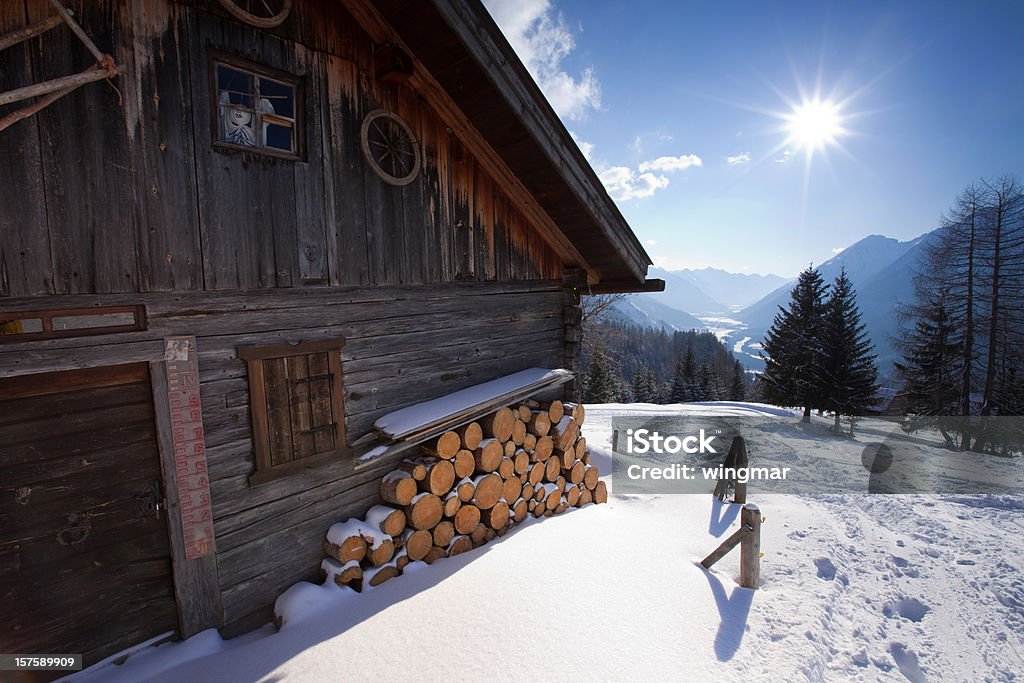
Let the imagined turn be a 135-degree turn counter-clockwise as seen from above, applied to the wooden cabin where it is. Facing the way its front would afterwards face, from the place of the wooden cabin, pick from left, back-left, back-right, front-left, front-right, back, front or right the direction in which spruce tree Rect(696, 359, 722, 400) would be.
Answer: front-right

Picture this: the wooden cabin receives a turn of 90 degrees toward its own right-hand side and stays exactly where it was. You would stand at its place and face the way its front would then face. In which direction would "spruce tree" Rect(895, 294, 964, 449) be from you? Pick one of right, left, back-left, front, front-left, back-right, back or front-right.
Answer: back-left

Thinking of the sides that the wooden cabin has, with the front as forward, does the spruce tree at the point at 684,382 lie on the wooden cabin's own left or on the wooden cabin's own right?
on the wooden cabin's own left

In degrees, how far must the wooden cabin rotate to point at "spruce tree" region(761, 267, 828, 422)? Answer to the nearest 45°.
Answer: approximately 90° to its left

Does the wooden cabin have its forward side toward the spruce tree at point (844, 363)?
no

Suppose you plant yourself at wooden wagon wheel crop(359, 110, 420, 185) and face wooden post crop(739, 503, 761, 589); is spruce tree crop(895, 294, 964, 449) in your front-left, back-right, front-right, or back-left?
front-left

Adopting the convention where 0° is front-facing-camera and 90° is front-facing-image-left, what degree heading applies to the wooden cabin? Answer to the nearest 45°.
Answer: approximately 315°

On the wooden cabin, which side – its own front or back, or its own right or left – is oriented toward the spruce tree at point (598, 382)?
left

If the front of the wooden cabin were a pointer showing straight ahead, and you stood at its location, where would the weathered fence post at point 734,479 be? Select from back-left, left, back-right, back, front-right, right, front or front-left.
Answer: front-left

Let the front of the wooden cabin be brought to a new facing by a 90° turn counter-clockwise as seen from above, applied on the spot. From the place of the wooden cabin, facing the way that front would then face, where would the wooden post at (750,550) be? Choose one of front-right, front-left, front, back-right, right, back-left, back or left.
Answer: front-right

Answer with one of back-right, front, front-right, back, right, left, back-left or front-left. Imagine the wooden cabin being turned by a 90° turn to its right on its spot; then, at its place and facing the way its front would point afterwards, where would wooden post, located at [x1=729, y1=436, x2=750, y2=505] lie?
back-left
